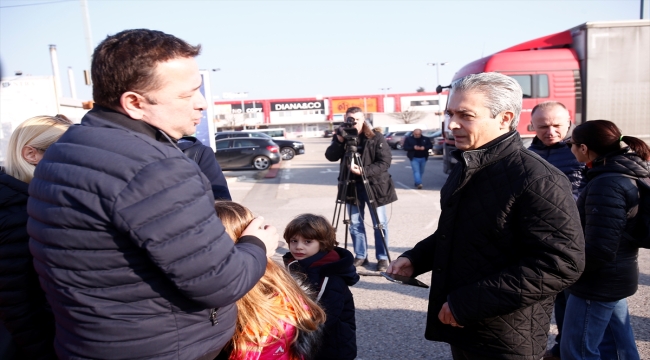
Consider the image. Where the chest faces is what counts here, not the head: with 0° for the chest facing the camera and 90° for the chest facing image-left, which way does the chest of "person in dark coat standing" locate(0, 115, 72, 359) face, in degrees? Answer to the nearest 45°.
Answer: approximately 270°

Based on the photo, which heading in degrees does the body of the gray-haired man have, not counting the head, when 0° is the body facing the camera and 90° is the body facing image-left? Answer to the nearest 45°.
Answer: approximately 45°

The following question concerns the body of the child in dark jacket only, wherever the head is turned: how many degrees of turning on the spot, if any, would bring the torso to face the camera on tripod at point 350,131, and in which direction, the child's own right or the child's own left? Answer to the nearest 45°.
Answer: approximately 135° to the child's own right

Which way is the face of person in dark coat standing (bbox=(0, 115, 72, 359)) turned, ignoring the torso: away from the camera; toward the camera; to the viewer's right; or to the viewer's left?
to the viewer's right

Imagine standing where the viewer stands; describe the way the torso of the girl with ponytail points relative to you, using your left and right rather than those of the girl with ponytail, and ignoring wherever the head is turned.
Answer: facing to the left of the viewer

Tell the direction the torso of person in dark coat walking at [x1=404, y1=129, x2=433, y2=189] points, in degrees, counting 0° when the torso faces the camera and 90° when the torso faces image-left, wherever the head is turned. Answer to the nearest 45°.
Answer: approximately 0°

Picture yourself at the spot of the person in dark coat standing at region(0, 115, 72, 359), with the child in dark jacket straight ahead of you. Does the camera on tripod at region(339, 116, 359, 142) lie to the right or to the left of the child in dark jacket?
left

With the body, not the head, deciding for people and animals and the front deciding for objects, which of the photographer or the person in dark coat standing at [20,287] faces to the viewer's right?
the person in dark coat standing
